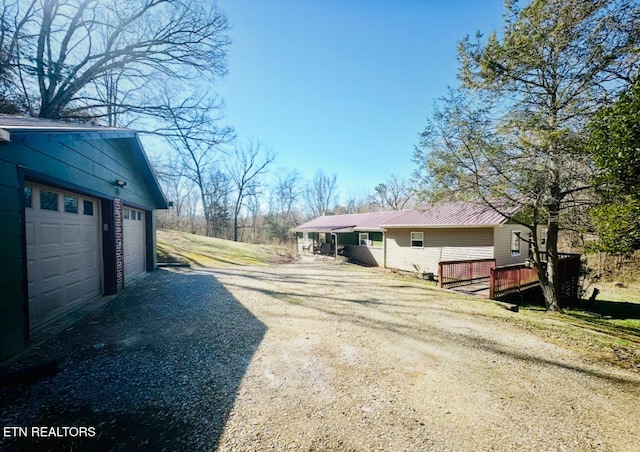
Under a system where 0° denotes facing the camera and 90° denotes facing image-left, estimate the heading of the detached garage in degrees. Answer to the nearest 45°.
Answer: approximately 315°

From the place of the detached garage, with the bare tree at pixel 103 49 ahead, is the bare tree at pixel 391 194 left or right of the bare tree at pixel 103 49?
right

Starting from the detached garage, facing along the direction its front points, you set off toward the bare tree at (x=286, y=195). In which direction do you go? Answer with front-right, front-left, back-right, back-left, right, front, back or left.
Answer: left

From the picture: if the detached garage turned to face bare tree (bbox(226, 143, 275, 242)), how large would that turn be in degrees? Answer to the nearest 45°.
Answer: approximately 90° to its left

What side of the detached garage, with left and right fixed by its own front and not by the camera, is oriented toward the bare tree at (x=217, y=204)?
left

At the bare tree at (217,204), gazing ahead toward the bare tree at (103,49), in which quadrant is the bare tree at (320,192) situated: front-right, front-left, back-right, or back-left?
back-left

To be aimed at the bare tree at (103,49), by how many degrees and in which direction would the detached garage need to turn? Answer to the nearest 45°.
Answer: approximately 135° to its left
